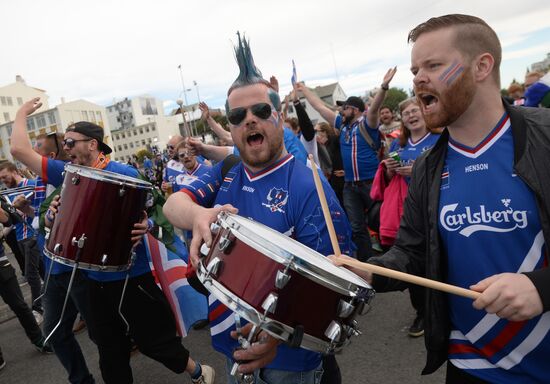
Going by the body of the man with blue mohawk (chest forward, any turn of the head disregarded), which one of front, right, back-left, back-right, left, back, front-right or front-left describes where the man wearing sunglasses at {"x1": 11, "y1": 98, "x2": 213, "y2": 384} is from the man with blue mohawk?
back-right

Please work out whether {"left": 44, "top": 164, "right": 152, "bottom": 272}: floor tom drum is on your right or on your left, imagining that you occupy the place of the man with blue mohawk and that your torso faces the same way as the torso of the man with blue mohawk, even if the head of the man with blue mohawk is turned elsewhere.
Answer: on your right

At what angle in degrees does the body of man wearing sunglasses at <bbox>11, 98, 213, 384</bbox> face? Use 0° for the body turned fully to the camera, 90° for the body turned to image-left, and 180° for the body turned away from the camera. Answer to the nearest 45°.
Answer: approximately 45°

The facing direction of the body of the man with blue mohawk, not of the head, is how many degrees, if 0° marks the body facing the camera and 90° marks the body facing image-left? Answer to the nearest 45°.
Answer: approximately 0°
